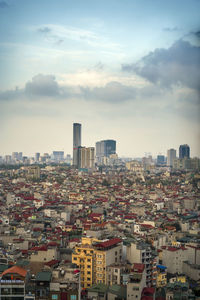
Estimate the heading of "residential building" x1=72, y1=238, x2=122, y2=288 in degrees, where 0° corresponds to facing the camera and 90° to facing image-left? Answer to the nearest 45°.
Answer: approximately 45°

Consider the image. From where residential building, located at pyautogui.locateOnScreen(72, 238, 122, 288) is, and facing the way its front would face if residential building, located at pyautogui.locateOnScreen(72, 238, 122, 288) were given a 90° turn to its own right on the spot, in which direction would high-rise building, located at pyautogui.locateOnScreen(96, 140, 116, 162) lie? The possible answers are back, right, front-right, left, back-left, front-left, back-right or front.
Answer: front-right

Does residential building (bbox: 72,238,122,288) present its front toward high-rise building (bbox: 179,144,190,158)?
no

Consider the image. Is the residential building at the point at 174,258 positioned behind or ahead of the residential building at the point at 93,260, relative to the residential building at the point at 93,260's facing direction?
behind

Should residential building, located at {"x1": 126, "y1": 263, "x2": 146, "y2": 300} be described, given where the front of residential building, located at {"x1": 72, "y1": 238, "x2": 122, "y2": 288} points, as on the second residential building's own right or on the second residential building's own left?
on the second residential building's own left

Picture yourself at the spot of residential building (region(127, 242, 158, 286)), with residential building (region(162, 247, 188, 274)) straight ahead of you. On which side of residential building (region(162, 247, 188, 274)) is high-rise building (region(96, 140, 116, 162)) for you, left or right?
left

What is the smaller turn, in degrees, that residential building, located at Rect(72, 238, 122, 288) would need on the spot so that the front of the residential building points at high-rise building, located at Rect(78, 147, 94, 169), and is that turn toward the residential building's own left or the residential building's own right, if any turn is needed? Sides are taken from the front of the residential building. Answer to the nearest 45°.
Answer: approximately 135° to the residential building's own right

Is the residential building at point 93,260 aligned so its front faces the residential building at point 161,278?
no

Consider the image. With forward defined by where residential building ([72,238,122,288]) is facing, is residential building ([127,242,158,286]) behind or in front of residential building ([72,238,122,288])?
behind
